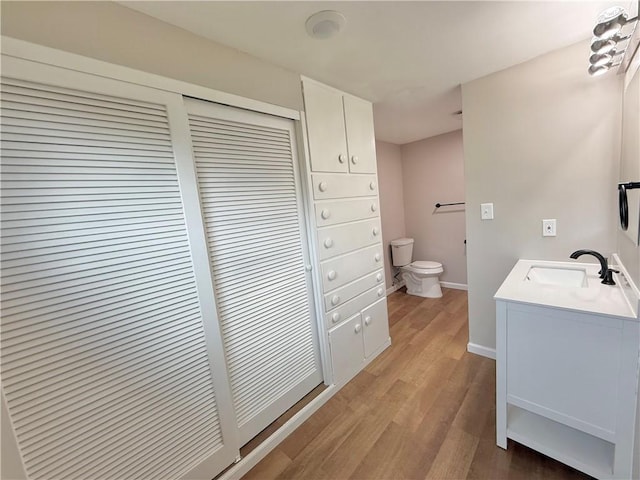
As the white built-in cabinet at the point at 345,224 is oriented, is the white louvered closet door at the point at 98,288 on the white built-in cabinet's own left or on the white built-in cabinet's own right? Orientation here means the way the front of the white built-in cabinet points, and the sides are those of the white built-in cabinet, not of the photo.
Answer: on the white built-in cabinet's own right

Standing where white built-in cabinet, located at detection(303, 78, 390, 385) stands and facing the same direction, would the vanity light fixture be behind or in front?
in front

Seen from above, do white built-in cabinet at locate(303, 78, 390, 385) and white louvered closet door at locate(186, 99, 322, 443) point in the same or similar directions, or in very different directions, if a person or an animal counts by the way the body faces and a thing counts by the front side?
same or similar directions

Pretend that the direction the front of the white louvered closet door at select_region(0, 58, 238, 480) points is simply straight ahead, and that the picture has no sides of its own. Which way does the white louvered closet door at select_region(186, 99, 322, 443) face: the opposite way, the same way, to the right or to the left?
the same way

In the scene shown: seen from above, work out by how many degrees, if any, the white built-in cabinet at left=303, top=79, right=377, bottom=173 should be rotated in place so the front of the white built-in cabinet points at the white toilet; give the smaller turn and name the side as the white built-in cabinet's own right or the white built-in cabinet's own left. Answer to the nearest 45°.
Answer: approximately 90° to the white built-in cabinet's own left

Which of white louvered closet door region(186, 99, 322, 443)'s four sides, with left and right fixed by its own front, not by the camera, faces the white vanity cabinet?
front

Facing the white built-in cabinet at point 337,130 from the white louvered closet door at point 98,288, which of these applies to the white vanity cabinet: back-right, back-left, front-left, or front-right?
front-right

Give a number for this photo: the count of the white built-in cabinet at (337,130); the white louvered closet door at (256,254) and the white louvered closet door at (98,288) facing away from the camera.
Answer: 0

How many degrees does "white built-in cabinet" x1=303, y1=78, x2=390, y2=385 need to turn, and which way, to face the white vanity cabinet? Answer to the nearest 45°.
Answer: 0° — it already faces it

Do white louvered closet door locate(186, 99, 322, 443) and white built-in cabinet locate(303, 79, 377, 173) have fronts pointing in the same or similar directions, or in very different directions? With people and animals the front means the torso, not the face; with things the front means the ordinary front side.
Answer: same or similar directions

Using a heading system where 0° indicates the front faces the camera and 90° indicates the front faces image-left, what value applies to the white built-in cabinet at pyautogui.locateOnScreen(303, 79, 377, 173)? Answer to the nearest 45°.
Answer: approximately 315°

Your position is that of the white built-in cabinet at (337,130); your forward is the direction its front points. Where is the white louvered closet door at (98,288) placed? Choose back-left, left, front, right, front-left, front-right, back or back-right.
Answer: right

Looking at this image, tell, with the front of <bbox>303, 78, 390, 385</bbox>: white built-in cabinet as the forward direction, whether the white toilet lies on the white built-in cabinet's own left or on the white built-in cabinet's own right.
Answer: on the white built-in cabinet's own left

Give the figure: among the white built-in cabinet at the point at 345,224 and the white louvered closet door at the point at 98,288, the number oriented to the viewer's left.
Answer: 0

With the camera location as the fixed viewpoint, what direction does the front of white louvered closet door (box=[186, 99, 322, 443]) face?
facing the viewer and to the right of the viewer
